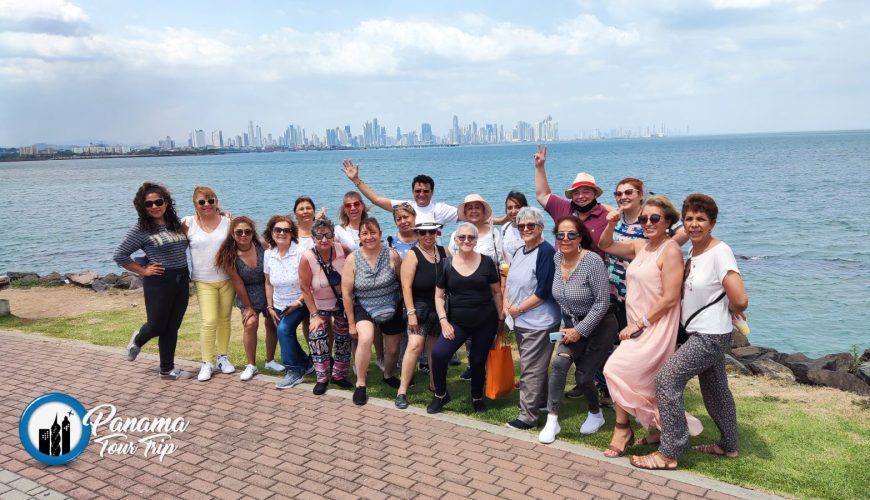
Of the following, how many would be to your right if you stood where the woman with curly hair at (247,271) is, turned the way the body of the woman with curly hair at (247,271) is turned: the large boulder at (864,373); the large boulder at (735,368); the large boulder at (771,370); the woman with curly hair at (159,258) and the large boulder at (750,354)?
1

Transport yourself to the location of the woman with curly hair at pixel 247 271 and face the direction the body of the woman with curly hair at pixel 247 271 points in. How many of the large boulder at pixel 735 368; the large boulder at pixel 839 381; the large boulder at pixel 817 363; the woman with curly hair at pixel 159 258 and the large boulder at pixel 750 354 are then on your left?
4

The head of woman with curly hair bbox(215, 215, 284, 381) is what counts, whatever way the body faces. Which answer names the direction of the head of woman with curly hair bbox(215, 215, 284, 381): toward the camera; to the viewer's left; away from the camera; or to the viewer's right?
toward the camera

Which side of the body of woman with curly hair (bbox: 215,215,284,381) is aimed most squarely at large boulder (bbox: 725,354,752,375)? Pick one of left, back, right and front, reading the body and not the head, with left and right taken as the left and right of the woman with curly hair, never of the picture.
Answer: left

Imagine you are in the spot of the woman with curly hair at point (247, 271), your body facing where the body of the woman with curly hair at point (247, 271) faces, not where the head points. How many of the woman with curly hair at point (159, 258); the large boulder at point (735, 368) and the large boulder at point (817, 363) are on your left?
2

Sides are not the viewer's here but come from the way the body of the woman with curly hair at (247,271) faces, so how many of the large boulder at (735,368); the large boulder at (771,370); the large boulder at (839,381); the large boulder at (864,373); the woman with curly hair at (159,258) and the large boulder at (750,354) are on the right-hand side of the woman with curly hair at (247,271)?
1

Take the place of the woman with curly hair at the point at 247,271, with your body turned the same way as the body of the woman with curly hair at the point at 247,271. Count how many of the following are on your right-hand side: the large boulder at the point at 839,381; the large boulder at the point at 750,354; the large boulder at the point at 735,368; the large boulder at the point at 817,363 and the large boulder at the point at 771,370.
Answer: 0

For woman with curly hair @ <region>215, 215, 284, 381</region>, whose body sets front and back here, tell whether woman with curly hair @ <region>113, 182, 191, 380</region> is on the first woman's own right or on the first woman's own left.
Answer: on the first woman's own right

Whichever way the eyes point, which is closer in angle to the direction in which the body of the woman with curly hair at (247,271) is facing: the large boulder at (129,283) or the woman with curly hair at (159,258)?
the woman with curly hair

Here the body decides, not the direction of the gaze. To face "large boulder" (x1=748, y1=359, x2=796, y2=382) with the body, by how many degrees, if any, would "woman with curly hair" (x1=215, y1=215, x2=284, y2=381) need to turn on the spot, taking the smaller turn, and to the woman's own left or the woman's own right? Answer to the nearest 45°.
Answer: approximately 90° to the woman's own left

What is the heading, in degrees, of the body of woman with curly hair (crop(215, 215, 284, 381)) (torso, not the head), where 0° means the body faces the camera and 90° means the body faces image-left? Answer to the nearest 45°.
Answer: approximately 0°

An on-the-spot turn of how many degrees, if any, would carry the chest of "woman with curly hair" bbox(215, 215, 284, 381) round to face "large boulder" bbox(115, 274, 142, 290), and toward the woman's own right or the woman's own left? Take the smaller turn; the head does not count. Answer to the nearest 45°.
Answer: approximately 180°

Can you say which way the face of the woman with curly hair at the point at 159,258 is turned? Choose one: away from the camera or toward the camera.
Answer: toward the camera

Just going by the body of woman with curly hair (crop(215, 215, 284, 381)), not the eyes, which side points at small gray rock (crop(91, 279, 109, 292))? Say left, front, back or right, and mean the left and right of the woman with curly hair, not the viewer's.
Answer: back

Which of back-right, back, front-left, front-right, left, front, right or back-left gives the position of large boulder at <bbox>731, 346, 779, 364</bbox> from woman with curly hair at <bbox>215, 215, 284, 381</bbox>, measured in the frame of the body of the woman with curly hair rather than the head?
left

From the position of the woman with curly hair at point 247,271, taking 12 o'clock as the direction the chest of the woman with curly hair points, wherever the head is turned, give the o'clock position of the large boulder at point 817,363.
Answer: The large boulder is roughly at 9 o'clock from the woman with curly hair.

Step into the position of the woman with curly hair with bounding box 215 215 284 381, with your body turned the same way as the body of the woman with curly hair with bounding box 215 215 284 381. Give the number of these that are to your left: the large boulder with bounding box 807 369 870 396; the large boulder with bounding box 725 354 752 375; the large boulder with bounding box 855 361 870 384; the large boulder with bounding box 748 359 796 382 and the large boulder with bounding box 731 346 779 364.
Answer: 5
